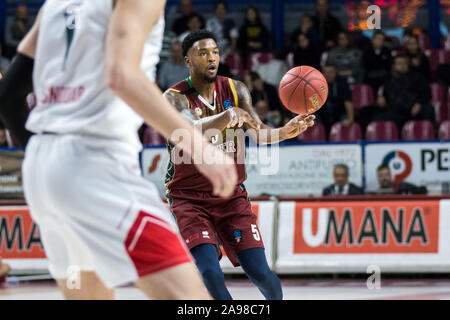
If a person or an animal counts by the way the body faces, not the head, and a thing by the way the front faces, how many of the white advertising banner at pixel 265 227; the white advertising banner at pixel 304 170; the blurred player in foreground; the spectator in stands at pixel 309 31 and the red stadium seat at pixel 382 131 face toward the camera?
4

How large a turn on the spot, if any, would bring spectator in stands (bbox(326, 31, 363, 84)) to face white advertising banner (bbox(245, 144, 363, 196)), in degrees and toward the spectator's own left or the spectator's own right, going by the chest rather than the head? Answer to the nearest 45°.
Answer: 0° — they already face it

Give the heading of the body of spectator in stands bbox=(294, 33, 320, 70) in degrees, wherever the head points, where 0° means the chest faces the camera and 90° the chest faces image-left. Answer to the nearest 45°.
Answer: approximately 0°

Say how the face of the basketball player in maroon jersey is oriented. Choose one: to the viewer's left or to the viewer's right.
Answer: to the viewer's right

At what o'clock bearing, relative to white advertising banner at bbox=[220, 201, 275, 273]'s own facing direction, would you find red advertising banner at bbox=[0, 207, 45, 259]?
The red advertising banner is roughly at 3 o'clock from the white advertising banner.

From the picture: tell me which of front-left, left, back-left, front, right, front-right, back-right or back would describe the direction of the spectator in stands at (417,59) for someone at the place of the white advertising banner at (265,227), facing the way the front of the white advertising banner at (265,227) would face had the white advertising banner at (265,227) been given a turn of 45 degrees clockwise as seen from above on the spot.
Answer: back

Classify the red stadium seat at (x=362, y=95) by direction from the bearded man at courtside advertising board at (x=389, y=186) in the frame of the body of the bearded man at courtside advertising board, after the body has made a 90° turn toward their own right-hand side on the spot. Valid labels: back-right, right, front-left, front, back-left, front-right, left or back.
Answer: front-right

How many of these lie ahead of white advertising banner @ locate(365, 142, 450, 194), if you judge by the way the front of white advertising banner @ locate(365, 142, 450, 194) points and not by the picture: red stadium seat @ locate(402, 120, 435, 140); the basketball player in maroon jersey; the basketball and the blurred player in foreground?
3

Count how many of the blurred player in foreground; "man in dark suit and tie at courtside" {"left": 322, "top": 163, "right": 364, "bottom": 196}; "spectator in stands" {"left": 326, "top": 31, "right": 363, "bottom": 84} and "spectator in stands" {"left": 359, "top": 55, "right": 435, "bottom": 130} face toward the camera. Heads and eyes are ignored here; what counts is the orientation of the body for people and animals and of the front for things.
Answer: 3

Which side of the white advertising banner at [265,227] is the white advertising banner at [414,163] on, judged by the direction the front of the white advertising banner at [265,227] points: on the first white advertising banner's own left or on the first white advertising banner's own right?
on the first white advertising banner's own left

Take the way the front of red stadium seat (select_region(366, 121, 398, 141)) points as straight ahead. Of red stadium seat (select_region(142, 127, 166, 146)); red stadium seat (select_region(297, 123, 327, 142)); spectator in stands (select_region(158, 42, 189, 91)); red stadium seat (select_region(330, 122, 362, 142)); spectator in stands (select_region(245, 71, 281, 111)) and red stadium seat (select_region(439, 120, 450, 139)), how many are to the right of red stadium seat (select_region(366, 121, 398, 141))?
5

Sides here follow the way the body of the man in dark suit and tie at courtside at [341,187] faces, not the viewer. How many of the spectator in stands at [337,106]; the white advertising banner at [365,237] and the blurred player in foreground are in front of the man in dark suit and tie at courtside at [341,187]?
2

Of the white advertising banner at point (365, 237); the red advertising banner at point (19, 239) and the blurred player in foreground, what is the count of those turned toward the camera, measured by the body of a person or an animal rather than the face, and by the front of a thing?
2

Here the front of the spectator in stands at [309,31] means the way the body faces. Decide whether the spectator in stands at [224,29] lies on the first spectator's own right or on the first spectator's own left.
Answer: on the first spectator's own right
